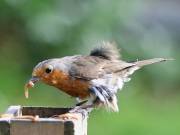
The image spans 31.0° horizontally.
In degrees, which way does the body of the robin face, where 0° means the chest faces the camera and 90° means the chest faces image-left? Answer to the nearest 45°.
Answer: approximately 90°
